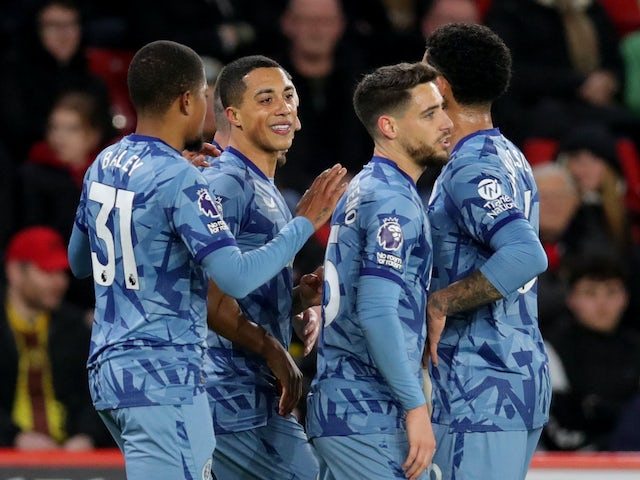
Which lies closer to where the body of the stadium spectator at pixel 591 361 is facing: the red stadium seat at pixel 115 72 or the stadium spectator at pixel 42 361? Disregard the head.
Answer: the stadium spectator

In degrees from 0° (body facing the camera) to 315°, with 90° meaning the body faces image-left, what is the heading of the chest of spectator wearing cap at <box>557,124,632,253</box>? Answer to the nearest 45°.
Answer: approximately 45°

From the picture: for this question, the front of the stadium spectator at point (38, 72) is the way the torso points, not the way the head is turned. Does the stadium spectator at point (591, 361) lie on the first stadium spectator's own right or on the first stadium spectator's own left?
on the first stadium spectator's own left

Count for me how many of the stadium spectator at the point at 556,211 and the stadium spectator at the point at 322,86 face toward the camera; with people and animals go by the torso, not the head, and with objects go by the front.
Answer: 2

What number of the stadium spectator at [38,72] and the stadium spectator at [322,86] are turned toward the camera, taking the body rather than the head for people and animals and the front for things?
2

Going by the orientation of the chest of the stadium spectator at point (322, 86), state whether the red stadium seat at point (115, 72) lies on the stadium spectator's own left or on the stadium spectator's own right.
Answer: on the stadium spectator's own right

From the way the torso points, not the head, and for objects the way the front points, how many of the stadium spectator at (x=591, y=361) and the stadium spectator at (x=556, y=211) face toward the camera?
2

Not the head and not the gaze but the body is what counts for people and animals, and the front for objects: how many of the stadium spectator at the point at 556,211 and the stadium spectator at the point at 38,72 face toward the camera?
2
